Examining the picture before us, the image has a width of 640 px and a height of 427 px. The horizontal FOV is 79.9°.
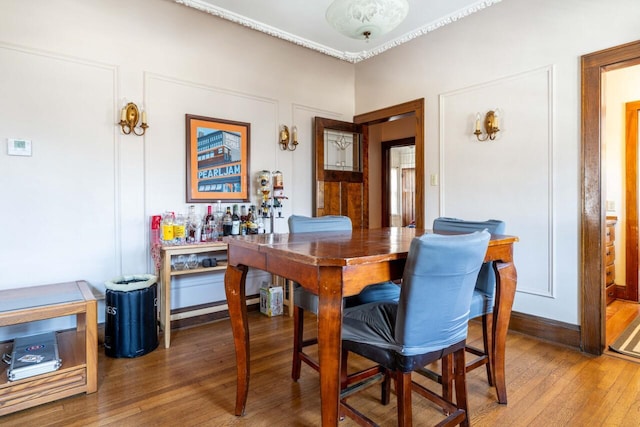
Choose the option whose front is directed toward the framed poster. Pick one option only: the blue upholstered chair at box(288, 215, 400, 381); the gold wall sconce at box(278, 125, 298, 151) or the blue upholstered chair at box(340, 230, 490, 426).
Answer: the blue upholstered chair at box(340, 230, 490, 426)

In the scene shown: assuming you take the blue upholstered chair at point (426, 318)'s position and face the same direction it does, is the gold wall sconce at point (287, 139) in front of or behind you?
in front

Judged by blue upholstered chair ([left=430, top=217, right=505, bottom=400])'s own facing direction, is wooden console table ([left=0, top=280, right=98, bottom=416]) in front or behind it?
in front

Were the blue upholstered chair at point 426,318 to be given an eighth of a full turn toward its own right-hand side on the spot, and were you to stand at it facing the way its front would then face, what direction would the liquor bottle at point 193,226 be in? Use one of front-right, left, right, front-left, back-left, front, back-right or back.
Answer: front-left

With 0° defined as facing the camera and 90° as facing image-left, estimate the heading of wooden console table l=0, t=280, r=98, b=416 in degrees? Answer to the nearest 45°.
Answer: approximately 315°

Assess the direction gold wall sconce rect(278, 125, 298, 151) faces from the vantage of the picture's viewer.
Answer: facing the viewer and to the right of the viewer

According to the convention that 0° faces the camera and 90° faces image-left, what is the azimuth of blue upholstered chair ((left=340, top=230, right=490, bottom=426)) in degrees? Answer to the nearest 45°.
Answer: approximately 135°

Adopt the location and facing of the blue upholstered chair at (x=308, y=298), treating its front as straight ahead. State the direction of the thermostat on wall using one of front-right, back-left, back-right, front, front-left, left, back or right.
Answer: back-right

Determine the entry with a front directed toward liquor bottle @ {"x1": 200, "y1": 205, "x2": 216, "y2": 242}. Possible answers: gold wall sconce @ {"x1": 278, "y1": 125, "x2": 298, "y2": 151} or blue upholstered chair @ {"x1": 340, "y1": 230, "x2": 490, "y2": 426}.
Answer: the blue upholstered chair

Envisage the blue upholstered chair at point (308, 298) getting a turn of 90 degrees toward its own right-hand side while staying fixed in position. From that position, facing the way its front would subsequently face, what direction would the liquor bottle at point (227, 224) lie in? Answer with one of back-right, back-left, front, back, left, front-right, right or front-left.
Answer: right

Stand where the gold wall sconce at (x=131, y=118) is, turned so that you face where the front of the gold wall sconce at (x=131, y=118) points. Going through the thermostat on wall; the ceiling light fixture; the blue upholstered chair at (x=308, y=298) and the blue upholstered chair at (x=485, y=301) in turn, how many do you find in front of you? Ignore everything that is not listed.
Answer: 3

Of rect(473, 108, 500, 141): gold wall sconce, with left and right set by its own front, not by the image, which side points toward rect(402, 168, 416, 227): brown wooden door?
right

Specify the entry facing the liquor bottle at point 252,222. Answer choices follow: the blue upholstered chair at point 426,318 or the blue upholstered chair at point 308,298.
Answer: the blue upholstered chair at point 426,318

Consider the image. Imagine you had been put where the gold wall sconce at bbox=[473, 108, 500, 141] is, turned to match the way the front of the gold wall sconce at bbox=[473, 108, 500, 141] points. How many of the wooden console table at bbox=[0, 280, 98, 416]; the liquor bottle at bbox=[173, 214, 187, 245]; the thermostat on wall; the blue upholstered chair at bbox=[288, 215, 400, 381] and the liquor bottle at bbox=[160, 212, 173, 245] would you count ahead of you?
5

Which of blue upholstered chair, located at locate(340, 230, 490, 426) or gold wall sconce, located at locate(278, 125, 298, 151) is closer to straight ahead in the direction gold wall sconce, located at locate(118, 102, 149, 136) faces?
the blue upholstered chair

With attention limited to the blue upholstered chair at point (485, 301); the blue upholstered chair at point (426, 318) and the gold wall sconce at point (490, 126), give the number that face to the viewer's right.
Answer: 0

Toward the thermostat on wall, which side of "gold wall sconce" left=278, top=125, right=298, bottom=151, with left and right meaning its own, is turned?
right
